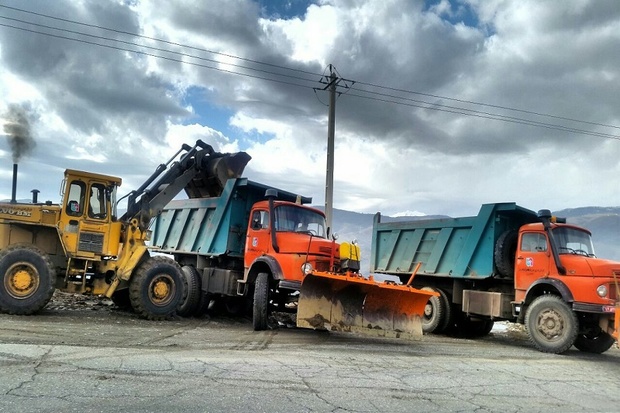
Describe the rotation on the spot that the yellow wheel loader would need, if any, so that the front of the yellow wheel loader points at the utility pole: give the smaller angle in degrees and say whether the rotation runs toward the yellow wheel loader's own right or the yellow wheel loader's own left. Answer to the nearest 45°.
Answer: approximately 45° to the yellow wheel loader's own left

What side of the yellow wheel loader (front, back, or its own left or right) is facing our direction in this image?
right

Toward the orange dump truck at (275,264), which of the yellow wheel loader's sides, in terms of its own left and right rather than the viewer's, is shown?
front

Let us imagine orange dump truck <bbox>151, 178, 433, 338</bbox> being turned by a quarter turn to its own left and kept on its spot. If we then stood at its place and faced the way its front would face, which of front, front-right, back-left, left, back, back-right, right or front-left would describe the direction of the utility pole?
front-left

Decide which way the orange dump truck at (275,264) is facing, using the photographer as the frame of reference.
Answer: facing the viewer and to the right of the viewer

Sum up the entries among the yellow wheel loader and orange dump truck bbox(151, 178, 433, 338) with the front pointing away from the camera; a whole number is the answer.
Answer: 0

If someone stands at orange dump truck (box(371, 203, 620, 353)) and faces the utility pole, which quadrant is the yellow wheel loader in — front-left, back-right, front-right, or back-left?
front-left

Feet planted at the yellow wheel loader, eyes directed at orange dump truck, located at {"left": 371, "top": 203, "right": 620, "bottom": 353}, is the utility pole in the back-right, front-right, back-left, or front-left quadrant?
front-left

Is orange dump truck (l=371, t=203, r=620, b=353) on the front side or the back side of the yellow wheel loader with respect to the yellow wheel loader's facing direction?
on the front side
